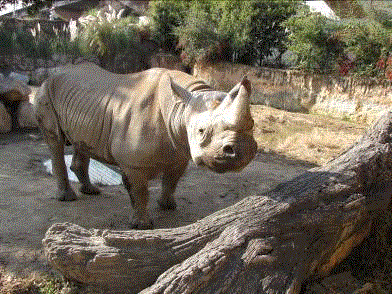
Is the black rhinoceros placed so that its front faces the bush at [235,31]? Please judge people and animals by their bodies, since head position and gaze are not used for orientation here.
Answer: no

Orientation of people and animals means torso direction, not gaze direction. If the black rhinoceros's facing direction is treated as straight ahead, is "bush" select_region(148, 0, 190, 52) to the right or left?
on its left

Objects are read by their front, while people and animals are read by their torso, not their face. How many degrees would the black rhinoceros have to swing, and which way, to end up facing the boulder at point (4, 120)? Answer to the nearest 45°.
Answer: approximately 180°

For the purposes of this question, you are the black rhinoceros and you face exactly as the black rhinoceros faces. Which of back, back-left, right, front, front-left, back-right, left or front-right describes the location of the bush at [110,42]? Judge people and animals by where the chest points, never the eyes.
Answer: back-left

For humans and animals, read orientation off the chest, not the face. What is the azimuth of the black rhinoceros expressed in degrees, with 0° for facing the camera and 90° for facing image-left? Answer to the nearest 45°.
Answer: approximately 315°

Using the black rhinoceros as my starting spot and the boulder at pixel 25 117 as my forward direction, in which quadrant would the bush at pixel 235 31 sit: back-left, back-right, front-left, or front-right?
front-right

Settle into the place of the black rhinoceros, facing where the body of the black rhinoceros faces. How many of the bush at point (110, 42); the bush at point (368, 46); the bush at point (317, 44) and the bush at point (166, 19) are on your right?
0

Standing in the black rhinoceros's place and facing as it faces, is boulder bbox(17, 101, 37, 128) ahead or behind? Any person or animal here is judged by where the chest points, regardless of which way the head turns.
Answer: behind

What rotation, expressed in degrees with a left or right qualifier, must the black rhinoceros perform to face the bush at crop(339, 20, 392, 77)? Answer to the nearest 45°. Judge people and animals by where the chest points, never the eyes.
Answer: approximately 90° to its left

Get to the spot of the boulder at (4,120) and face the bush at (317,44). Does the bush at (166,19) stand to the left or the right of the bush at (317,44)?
left

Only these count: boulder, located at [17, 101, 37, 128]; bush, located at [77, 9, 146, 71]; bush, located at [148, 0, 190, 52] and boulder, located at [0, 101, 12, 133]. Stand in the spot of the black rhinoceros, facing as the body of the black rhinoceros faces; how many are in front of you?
0

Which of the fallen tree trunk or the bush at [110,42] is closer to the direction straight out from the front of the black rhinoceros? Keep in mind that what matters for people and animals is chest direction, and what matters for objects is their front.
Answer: the fallen tree trunk

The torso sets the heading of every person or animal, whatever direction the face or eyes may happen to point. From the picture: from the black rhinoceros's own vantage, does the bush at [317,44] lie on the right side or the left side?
on its left

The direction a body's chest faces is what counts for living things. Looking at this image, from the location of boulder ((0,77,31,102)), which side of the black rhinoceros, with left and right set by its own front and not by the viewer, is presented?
back
